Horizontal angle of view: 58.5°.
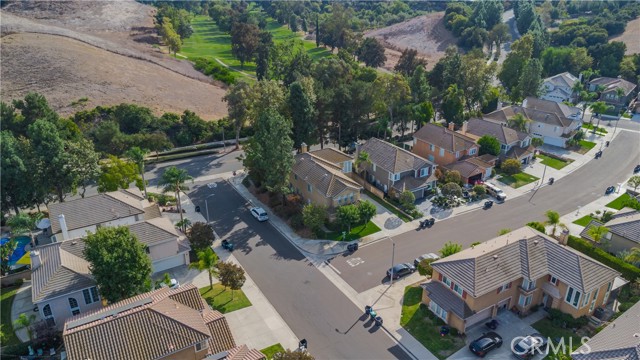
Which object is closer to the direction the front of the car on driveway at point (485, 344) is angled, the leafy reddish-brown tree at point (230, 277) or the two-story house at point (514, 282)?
the two-story house

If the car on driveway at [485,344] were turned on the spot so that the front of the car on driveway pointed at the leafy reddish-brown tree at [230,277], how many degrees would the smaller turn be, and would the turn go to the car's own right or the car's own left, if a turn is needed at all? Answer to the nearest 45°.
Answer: approximately 135° to the car's own left

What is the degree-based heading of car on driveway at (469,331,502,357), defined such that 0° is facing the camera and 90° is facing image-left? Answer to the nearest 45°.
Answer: approximately 225°

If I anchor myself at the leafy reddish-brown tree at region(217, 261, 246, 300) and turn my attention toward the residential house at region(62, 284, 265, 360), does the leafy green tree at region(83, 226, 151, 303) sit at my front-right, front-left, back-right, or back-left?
front-right

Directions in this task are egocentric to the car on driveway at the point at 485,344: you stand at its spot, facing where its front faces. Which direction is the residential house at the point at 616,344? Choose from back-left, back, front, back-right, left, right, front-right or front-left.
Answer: front-right

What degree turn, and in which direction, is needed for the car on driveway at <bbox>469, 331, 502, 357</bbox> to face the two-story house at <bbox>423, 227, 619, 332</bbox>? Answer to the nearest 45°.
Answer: approximately 45° to its left

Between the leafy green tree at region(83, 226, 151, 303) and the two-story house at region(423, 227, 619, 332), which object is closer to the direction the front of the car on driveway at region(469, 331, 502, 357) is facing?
the two-story house
